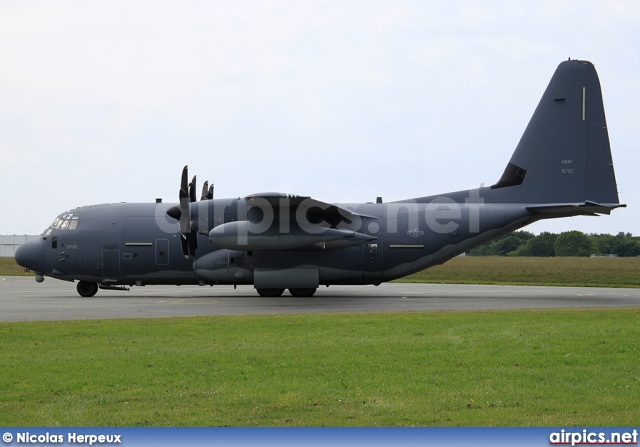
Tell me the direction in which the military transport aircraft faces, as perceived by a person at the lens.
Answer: facing to the left of the viewer
